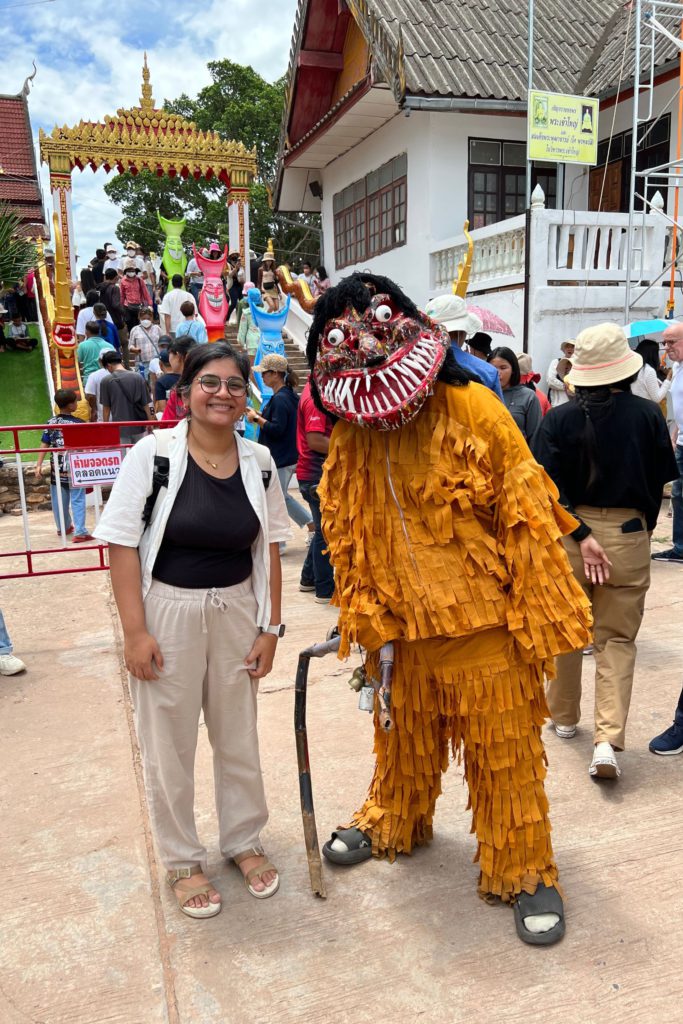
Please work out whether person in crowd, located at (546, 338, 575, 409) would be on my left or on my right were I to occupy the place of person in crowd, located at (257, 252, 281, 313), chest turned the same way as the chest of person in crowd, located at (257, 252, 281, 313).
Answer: on my left

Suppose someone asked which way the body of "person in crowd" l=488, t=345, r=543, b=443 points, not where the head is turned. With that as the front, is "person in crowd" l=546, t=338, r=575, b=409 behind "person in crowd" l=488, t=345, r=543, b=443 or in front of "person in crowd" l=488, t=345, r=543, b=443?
behind

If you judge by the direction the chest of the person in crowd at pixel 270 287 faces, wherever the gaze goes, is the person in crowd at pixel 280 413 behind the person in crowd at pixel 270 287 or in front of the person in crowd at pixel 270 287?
in front

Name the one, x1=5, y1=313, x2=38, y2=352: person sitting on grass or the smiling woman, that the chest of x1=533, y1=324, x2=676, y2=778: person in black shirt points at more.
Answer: the person sitting on grass

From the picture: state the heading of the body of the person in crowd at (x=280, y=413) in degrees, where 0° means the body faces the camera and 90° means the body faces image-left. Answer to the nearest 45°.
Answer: approximately 90°

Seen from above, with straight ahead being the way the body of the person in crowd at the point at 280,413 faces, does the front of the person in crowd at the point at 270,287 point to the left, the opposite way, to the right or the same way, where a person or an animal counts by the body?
to the left

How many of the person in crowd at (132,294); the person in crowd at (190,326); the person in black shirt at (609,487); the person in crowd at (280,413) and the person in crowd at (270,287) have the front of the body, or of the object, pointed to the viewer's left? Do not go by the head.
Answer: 1

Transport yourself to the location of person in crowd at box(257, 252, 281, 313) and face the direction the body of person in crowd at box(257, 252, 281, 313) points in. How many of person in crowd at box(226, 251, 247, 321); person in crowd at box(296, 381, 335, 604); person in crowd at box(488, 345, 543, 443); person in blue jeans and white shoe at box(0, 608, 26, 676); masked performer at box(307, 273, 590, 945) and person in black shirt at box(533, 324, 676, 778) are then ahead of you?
5

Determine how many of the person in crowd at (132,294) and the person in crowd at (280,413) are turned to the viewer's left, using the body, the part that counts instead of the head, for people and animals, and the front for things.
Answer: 1

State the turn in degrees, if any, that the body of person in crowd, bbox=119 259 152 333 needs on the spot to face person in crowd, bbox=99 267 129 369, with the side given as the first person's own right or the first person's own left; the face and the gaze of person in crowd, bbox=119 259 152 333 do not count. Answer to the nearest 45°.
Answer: approximately 45° to the first person's own right

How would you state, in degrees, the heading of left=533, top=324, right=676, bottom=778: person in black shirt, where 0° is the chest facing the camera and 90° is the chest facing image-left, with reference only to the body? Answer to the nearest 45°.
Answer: approximately 180°

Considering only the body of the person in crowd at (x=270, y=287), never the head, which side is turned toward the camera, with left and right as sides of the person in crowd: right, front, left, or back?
front

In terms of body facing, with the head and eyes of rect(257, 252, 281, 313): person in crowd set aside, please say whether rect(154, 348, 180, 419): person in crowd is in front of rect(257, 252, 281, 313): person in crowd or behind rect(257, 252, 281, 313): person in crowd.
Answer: in front

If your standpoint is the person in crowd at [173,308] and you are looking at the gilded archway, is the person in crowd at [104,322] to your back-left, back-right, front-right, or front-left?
back-left

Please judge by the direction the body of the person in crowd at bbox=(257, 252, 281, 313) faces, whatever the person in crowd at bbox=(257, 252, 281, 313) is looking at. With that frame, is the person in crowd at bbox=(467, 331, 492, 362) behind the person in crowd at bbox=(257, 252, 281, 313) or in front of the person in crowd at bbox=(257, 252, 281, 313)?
in front

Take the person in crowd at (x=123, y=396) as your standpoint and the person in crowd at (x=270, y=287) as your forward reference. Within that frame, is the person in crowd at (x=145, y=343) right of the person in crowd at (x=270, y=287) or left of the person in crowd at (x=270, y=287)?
left

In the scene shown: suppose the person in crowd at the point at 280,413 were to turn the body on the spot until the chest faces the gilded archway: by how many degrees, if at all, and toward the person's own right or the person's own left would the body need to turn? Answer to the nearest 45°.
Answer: approximately 90° to the person's own right
